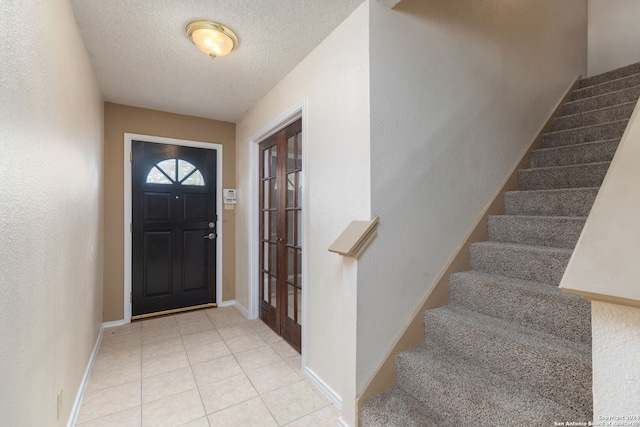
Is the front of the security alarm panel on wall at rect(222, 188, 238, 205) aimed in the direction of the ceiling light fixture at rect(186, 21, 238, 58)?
yes

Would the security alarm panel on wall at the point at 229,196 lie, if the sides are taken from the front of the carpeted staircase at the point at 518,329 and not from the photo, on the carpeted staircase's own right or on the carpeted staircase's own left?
on the carpeted staircase's own right

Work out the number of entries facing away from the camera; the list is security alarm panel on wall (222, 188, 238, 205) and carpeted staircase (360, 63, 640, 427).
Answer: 0

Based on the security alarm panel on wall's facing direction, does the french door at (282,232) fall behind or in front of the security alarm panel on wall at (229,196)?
in front

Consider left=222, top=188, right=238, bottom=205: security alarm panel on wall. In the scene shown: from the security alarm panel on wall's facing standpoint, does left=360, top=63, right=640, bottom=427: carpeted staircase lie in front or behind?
in front

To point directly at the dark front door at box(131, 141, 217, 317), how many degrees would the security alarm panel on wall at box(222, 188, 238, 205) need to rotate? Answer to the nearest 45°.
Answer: approximately 90° to its right

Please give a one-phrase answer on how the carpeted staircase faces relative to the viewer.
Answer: facing the viewer and to the left of the viewer

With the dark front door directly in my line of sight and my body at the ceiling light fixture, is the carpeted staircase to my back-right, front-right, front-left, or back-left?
back-right

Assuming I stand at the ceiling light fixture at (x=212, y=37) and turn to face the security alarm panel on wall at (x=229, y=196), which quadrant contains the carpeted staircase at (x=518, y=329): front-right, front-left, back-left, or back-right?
back-right

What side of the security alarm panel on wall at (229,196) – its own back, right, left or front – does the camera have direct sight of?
front
